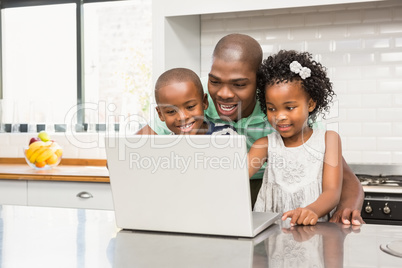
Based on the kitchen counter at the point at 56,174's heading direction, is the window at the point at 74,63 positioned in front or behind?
behind

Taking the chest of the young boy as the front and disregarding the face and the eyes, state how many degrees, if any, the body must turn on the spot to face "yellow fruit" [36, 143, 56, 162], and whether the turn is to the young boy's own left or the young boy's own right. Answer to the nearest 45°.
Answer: approximately 135° to the young boy's own right

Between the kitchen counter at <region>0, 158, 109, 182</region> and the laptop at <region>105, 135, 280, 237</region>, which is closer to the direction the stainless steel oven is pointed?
the laptop

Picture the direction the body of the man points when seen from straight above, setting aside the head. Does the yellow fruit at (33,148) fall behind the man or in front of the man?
behind

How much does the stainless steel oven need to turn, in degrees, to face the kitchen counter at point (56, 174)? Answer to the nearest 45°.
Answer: approximately 90° to its right

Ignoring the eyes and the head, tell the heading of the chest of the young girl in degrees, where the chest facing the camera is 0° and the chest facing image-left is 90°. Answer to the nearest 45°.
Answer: approximately 0°

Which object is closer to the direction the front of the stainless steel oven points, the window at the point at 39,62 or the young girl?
the young girl

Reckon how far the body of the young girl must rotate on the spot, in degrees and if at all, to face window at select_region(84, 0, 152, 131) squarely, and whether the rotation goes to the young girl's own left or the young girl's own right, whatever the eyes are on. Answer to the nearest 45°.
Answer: approximately 135° to the young girl's own right

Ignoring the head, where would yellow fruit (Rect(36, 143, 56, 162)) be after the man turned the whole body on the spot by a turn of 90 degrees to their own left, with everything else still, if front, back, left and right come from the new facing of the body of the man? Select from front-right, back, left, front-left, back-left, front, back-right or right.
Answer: back-left

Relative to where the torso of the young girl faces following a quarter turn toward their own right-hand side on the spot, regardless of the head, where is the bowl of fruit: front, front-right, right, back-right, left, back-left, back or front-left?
front-right

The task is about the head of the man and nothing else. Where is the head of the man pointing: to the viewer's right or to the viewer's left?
to the viewer's left
